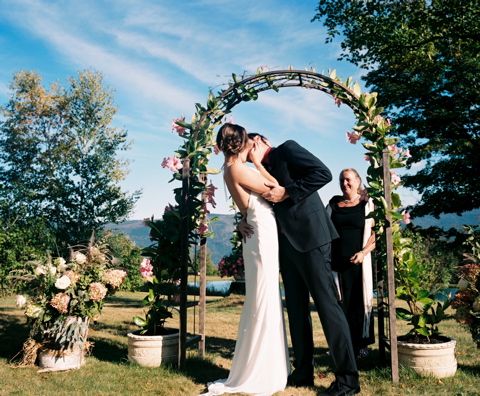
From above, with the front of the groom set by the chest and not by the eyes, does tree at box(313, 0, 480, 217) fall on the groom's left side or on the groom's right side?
on the groom's right side

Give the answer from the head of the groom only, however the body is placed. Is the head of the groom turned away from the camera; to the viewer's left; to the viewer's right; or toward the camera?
to the viewer's left

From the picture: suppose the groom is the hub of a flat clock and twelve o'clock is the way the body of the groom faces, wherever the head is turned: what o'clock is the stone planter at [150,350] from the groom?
The stone planter is roughly at 1 o'clock from the groom.

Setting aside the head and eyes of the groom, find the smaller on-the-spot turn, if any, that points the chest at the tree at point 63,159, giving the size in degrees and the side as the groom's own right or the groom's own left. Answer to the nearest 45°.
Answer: approximately 45° to the groom's own right

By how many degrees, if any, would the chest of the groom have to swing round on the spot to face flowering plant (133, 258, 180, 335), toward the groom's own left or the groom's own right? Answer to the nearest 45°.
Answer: approximately 45° to the groom's own right

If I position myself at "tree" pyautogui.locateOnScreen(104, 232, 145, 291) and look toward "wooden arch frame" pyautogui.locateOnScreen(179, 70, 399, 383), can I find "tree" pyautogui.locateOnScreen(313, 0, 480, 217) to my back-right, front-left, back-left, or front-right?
front-left

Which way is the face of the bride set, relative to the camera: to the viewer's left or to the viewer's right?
to the viewer's right

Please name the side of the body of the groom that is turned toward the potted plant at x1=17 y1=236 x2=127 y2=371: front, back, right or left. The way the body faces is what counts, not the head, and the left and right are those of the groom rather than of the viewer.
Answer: front

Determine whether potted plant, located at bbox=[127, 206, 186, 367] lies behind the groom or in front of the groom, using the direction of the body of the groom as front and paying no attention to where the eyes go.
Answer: in front

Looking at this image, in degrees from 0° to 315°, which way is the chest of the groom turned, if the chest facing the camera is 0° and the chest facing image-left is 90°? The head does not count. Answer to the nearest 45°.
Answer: approximately 90°

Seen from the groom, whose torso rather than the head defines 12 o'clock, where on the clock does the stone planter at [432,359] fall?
The stone planter is roughly at 5 o'clock from the groom.
